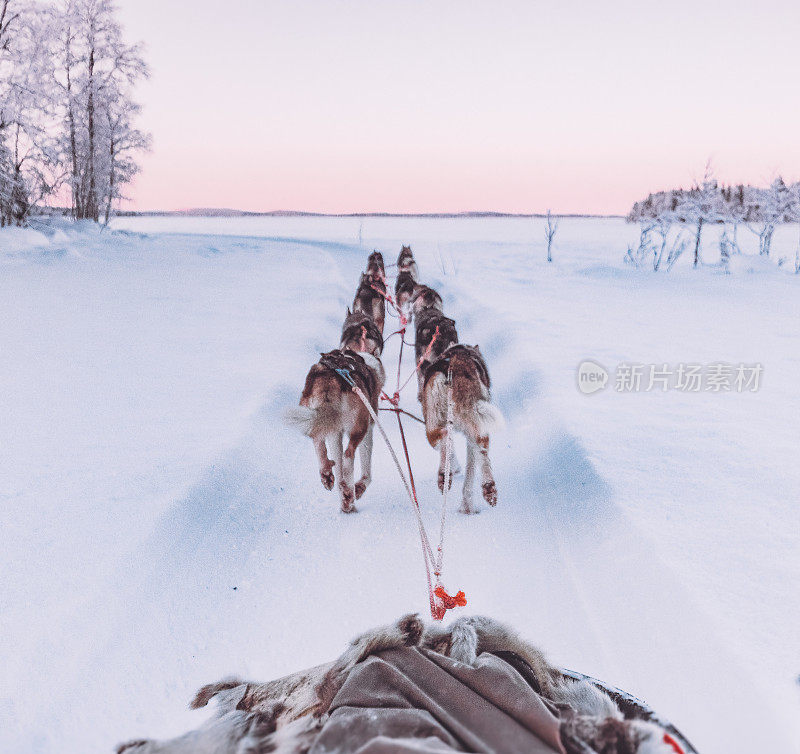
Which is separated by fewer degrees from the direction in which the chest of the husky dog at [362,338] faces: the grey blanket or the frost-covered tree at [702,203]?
the frost-covered tree

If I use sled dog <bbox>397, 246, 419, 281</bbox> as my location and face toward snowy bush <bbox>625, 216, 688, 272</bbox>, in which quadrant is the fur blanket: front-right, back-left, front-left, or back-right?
back-right

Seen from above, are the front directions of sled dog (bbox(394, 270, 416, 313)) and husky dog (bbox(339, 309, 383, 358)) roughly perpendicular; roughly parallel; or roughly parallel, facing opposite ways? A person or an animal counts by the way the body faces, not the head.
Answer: roughly parallel

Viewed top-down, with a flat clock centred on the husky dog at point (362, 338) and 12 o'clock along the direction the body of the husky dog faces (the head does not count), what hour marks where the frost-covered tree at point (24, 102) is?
The frost-covered tree is roughly at 11 o'clock from the husky dog.

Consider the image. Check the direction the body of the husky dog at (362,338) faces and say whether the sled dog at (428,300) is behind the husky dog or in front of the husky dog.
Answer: in front

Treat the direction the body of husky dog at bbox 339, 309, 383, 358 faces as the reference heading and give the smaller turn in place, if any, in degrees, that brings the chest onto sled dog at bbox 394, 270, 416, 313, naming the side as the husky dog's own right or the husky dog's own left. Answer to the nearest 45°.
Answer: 0° — it already faces it

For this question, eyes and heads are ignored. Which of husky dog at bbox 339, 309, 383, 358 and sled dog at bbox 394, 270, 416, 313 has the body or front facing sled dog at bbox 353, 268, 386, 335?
the husky dog

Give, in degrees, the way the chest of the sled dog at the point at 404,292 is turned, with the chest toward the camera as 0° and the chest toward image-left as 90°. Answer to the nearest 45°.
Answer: approximately 180°

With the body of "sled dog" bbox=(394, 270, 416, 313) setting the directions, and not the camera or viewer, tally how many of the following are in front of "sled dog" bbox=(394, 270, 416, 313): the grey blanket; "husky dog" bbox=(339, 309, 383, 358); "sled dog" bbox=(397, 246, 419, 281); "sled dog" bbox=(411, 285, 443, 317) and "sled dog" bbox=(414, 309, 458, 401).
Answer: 1

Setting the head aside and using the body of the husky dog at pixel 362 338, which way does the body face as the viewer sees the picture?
away from the camera

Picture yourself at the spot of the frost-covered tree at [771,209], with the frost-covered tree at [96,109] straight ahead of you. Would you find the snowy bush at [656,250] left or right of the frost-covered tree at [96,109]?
left

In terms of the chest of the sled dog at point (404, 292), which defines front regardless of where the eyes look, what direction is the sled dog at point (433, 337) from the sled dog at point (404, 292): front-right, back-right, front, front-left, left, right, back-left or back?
back

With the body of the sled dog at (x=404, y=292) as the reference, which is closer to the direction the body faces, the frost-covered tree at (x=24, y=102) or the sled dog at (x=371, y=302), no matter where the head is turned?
the frost-covered tree

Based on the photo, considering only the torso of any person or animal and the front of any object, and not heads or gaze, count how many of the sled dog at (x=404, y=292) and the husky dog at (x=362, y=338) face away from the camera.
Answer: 2

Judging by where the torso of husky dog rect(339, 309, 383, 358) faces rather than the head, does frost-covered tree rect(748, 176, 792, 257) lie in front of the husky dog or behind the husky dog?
in front
